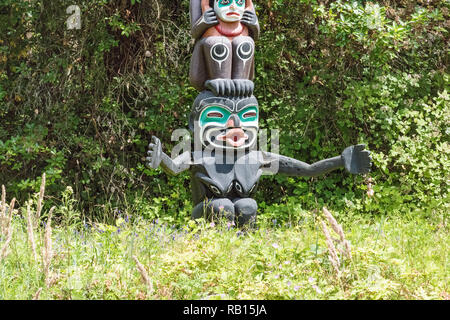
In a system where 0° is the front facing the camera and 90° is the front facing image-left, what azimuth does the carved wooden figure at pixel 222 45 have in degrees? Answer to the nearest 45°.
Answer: approximately 315°

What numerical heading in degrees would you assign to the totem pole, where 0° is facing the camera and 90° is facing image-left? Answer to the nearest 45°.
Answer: approximately 315°
